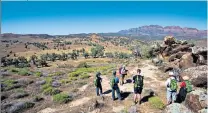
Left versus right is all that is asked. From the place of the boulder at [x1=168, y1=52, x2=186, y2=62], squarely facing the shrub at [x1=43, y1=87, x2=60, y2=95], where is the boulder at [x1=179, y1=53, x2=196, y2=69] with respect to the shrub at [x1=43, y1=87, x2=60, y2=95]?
left

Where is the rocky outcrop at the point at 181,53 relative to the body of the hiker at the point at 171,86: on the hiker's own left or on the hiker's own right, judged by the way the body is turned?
on the hiker's own right

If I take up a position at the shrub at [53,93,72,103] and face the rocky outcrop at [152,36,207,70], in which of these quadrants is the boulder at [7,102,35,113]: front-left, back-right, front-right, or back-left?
back-left

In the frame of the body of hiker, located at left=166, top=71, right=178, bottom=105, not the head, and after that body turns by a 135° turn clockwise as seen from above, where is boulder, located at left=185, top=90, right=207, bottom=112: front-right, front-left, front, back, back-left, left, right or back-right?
front

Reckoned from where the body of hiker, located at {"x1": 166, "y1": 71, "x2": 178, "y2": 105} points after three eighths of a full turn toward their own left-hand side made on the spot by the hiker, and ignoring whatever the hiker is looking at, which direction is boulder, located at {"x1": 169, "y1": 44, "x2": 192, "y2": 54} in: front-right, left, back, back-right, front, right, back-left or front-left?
back

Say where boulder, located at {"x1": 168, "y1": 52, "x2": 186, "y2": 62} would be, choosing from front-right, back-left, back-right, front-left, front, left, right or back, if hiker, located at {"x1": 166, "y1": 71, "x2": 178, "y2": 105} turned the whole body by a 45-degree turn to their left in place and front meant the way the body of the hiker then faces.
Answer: right

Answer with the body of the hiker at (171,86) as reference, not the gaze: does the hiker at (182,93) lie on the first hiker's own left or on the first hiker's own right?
on the first hiker's own right

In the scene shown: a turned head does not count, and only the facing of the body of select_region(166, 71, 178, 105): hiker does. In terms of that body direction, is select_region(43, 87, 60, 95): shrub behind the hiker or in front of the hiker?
in front

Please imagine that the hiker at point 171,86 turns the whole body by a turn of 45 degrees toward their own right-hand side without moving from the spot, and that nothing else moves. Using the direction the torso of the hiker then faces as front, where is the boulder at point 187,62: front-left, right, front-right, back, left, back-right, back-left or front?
front

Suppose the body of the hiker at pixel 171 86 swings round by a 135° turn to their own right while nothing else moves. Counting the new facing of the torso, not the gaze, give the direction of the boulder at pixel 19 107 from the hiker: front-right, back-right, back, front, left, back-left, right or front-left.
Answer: back

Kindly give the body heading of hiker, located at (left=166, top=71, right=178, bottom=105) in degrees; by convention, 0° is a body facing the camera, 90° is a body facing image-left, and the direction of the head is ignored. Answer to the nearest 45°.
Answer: approximately 135°
